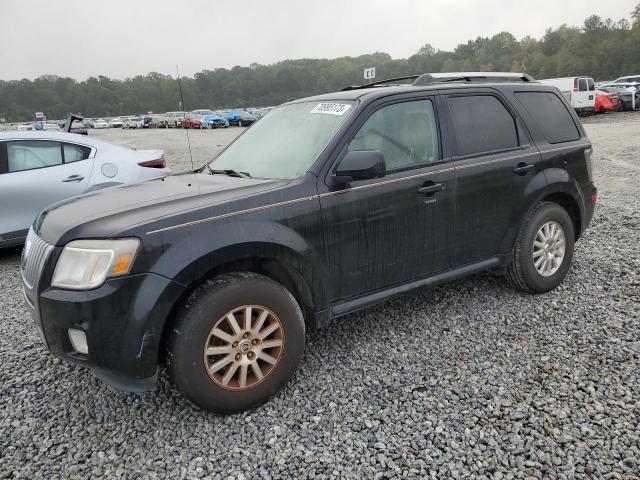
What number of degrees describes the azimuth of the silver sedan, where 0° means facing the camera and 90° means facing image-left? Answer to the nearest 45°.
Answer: approximately 90°

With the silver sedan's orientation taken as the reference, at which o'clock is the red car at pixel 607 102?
The red car is roughly at 5 o'clock from the silver sedan.

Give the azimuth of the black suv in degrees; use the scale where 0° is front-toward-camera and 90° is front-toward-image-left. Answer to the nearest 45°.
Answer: approximately 45°

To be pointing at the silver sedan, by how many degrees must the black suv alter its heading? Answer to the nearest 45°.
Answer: approximately 90° to its right

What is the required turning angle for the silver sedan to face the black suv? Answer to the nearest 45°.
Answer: approximately 90° to its left

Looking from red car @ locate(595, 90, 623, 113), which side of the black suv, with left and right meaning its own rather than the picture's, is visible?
back
